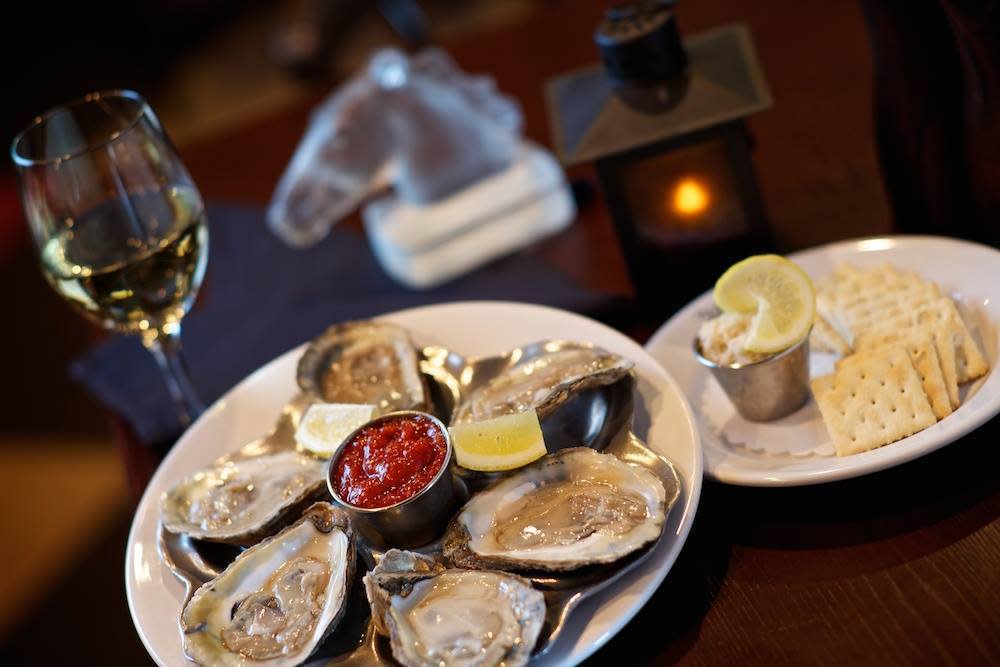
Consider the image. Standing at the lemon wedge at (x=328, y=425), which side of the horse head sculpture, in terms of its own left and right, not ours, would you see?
left

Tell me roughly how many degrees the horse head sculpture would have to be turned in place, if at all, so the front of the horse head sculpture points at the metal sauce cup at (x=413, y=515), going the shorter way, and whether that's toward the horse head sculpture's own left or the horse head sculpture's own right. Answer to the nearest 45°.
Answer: approximately 90° to the horse head sculpture's own left

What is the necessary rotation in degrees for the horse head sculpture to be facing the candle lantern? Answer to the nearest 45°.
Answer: approximately 135° to its left

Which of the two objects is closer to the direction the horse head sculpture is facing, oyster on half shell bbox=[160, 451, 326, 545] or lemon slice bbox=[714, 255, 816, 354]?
the oyster on half shell

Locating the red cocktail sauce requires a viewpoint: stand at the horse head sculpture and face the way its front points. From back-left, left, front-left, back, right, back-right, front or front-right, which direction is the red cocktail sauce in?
left

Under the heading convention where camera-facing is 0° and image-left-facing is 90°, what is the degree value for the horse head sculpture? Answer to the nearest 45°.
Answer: approximately 90°

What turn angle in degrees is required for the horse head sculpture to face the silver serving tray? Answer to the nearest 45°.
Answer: approximately 90° to its left

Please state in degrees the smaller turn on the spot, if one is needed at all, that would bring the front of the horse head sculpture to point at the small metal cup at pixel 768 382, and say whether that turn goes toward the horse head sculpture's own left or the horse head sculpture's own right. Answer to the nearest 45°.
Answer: approximately 90° to the horse head sculpture's own left

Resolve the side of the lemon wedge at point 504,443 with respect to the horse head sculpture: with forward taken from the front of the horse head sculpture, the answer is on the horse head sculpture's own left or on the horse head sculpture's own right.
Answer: on the horse head sculpture's own left

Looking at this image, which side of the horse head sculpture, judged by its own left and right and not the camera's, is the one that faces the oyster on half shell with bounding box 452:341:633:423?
left

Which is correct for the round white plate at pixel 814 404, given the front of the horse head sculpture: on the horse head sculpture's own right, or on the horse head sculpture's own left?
on the horse head sculpture's own left

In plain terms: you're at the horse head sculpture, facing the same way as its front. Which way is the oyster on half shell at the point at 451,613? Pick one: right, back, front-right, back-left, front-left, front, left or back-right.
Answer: left

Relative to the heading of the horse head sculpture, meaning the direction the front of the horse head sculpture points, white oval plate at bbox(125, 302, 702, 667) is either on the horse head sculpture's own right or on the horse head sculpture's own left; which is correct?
on the horse head sculpture's own left
